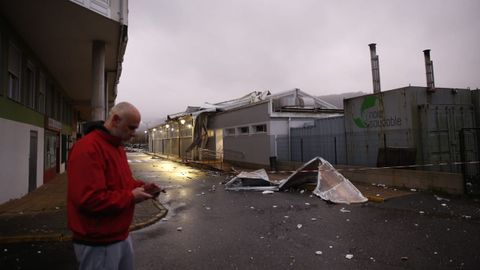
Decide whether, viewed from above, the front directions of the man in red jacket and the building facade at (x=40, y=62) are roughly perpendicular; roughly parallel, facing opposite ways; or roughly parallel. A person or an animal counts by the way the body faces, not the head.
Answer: roughly parallel

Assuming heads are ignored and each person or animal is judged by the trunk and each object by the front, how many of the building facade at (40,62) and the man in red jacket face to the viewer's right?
2

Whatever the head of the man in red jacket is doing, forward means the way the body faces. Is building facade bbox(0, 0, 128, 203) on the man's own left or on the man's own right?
on the man's own left

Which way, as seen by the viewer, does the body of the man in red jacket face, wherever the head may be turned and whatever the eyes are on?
to the viewer's right

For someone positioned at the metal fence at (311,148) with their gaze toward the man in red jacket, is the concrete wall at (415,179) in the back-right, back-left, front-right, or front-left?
front-left

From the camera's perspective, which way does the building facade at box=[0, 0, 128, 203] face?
to the viewer's right
